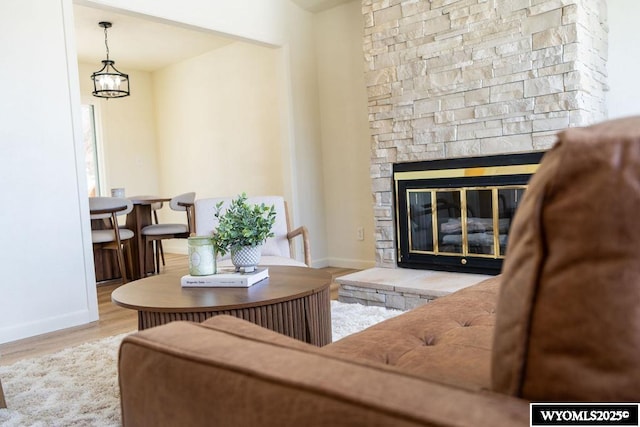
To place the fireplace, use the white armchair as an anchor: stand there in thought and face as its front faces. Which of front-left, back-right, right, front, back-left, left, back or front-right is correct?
front-left

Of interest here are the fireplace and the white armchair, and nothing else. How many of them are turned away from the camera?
0

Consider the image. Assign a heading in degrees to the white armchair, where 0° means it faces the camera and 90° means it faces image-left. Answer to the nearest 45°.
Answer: approximately 315°

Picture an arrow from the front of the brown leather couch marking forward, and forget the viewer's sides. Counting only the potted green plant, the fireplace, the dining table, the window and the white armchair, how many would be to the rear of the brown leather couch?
0

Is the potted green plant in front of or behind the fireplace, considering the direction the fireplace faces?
in front

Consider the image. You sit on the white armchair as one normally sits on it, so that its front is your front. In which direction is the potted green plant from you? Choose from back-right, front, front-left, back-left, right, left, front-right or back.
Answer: front-right

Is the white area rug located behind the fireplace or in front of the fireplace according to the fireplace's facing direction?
in front

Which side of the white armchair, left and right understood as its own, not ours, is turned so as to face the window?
back

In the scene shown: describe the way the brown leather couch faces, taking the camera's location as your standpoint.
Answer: facing away from the viewer and to the left of the viewer

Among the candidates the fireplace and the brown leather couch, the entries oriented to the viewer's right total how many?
0

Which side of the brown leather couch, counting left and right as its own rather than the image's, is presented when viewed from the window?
front

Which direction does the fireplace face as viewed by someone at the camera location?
facing the viewer and to the left of the viewer

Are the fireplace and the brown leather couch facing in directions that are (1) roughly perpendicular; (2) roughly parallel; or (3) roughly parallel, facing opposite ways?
roughly perpendicular
